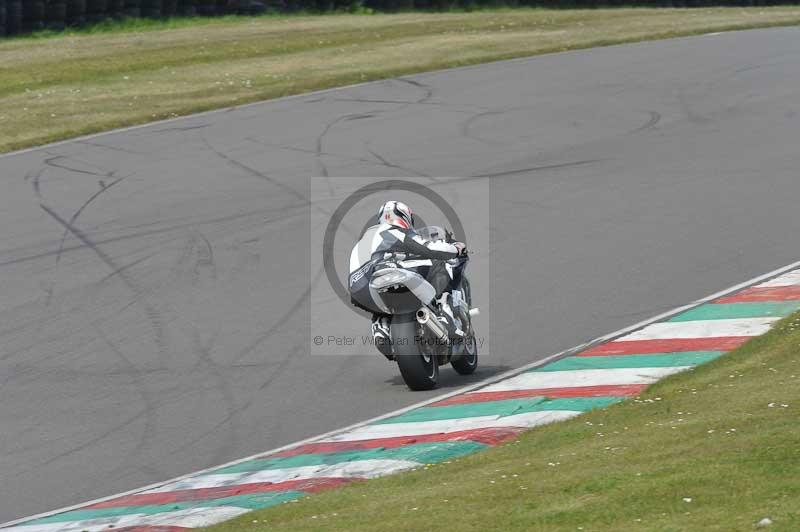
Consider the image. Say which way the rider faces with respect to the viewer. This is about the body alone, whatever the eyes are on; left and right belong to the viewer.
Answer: facing away from the viewer and to the right of the viewer

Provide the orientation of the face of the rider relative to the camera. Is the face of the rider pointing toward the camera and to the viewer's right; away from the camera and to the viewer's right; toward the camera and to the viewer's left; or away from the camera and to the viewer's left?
away from the camera and to the viewer's right
